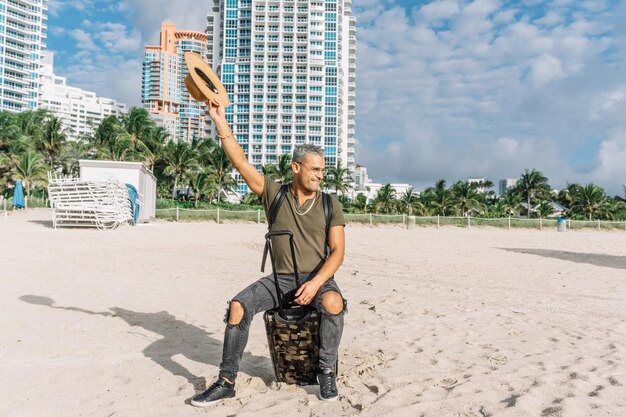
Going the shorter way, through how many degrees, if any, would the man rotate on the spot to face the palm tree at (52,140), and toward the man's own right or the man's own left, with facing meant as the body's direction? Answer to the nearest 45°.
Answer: approximately 135° to the man's own right

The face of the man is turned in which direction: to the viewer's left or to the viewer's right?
to the viewer's right

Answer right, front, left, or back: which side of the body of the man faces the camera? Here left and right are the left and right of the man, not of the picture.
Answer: front

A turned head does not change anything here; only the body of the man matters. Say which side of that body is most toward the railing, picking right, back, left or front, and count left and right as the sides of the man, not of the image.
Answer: back

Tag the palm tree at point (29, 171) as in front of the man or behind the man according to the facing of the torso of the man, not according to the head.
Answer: behind

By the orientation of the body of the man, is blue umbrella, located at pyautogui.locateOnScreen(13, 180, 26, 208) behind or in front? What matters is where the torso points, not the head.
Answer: behind

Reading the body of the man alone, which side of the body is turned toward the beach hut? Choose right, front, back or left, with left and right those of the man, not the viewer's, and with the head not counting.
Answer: back

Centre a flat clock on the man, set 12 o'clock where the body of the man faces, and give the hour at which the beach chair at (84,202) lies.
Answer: The beach chair is roughly at 5 o'clock from the man.
